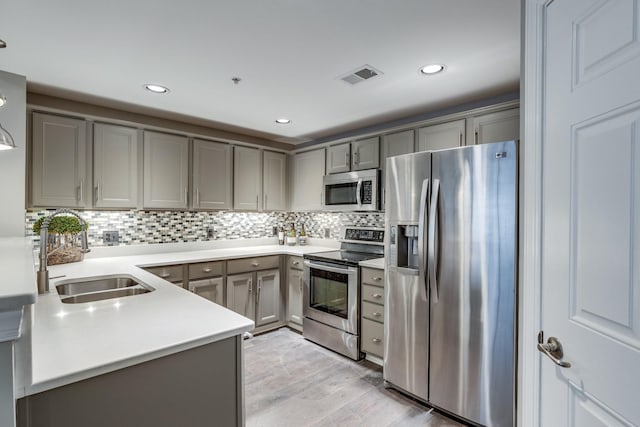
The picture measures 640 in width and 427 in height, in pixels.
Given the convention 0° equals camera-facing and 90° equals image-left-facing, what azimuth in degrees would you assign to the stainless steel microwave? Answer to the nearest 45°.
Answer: approximately 45°

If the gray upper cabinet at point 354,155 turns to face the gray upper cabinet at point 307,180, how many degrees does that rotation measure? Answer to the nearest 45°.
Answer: approximately 90° to its right

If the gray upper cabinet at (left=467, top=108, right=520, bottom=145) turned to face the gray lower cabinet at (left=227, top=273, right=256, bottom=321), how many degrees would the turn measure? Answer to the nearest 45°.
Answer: approximately 45° to its right

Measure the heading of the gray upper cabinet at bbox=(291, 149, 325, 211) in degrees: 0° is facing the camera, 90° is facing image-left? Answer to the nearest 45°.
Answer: approximately 45°

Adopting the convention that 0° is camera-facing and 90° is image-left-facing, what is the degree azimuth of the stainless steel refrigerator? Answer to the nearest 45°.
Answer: approximately 45°

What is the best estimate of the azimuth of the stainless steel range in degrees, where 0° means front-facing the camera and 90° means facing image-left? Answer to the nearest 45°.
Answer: approximately 45°

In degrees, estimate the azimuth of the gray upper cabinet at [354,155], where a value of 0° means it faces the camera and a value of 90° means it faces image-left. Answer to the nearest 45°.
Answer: approximately 45°
